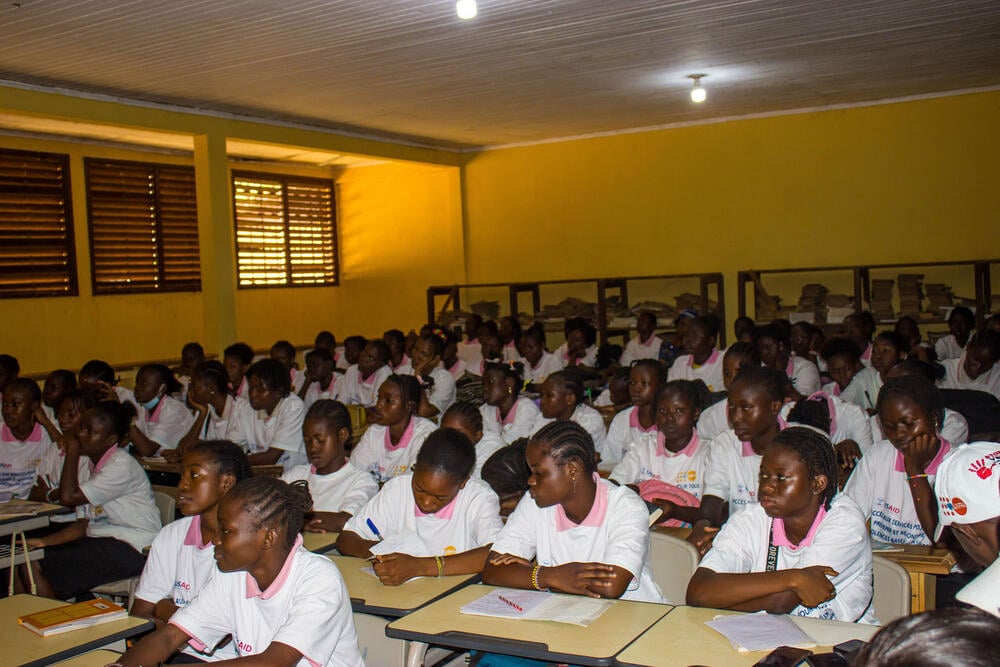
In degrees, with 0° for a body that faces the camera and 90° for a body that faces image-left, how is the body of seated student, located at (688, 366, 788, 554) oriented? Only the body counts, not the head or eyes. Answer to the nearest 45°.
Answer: approximately 45°

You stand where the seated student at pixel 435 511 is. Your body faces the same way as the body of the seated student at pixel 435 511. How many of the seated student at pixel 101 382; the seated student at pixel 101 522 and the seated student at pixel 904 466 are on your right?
2

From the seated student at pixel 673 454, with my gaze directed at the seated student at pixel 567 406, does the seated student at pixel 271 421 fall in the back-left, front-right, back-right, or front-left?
front-left

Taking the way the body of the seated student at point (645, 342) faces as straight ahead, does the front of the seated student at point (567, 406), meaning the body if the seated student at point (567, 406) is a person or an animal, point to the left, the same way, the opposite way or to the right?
the same way

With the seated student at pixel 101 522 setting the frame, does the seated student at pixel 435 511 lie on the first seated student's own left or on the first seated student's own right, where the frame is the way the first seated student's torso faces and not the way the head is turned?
on the first seated student's own left

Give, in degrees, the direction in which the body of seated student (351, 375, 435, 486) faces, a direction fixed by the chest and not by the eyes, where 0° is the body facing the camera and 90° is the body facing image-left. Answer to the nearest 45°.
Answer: approximately 45°

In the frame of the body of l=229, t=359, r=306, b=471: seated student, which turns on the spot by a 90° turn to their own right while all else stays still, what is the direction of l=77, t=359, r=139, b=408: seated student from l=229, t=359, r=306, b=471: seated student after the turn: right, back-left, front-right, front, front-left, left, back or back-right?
front

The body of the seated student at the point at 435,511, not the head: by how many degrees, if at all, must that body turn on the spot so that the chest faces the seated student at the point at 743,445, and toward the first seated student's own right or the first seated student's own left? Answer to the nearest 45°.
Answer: approximately 135° to the first seated student's own left

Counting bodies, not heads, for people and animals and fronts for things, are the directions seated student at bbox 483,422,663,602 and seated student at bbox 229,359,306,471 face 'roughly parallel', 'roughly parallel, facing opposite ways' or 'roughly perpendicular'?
roughly parallel

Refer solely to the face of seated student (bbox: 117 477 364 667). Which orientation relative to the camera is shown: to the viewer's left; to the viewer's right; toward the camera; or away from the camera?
to the viewer's left

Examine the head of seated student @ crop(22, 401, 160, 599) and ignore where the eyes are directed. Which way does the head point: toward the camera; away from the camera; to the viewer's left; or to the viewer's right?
to the viewer's left

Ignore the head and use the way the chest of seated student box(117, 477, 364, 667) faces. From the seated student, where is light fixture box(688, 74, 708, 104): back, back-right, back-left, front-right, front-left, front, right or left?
back

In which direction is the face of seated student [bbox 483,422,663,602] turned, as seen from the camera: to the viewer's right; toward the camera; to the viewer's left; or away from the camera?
to the viewer's left
